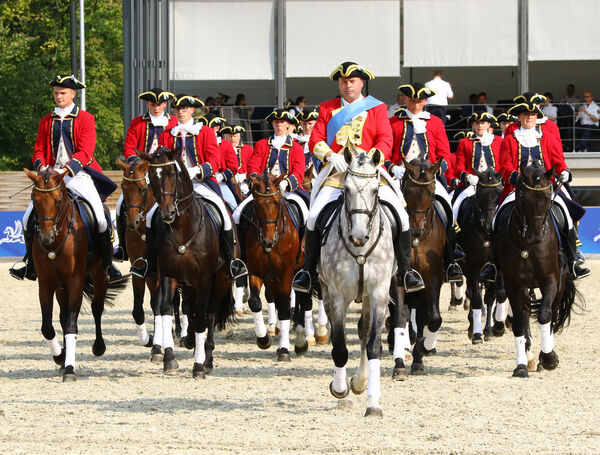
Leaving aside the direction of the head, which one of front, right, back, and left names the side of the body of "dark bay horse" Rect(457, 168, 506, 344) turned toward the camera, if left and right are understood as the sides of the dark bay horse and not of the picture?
front

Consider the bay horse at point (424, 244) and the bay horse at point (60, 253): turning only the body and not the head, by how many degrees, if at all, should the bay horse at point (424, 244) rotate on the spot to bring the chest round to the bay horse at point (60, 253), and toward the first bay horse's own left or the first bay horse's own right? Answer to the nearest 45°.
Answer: approximately 90° to the first bay horse's own right

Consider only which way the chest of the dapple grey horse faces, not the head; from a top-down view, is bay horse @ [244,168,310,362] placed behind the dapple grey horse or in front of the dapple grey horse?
behind

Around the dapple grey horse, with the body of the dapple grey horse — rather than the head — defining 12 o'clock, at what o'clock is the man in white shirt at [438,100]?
The man in white shirt is roughly at 6 o'clock from the dapple grey horse.

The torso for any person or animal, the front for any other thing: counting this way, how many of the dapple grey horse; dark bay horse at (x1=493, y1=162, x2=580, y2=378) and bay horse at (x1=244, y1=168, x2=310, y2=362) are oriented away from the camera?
0

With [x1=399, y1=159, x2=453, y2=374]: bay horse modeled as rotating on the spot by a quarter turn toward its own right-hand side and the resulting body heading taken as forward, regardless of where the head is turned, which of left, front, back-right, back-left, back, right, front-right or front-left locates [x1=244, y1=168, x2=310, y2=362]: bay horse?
front-right

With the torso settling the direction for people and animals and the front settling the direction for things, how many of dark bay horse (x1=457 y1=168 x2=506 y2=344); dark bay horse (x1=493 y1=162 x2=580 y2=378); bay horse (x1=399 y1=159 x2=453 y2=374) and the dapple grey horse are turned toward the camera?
4

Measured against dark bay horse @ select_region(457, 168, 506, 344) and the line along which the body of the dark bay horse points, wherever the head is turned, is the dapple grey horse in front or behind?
in front

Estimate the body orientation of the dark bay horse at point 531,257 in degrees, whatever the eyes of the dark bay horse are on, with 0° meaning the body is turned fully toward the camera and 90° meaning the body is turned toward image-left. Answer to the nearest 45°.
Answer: approximately 0°

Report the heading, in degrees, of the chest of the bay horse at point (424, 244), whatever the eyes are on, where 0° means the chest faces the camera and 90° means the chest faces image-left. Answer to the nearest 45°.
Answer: approximately 0°

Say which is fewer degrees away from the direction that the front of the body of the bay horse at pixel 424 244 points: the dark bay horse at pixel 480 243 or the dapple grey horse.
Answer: the dapple grey horse

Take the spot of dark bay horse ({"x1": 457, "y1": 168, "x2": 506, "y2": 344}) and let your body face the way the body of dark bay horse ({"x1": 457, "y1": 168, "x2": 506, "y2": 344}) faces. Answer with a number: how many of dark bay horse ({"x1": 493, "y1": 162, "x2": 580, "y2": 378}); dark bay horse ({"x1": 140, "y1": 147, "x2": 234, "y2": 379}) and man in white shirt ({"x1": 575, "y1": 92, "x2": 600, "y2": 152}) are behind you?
1
